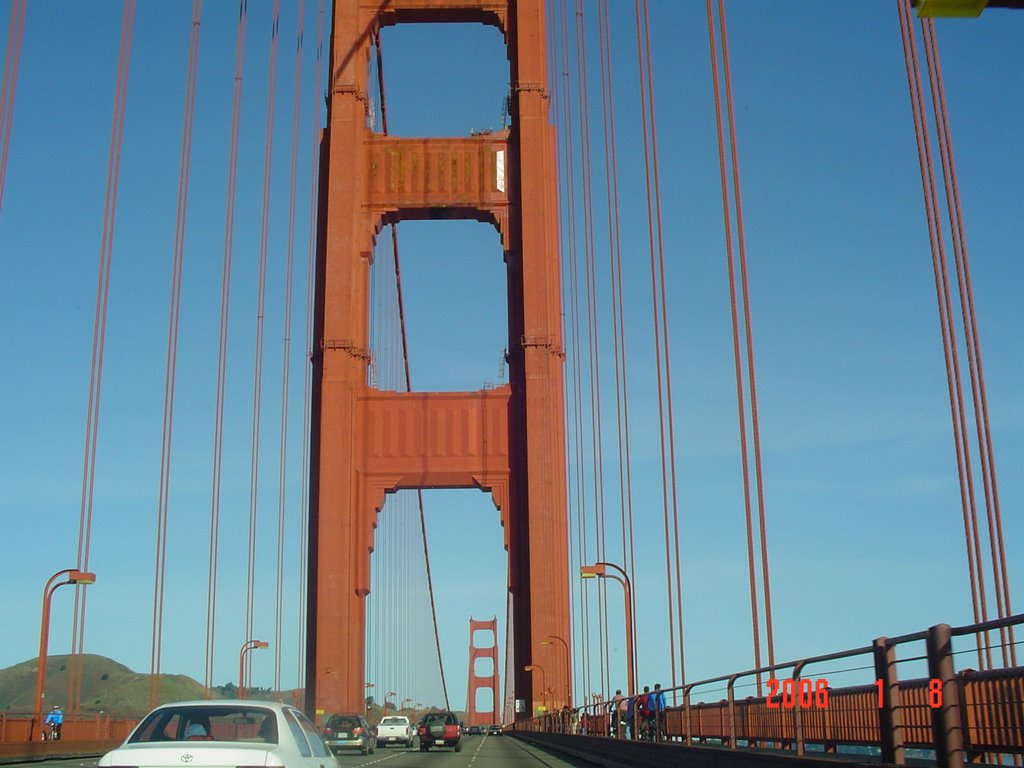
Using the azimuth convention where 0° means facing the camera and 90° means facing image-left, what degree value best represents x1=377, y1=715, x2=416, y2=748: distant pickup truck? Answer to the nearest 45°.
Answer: approximately 180°

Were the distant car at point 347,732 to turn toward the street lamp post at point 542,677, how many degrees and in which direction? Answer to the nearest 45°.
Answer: approximately 45° to its right

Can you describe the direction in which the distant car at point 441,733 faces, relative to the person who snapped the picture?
facing away from the viewer

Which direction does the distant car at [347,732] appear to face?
away from the camera

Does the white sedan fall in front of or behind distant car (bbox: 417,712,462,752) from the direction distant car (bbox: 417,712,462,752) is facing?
behind

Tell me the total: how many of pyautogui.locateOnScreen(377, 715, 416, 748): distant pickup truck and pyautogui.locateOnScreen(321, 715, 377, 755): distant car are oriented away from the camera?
2

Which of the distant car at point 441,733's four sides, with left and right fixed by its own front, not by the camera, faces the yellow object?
back
